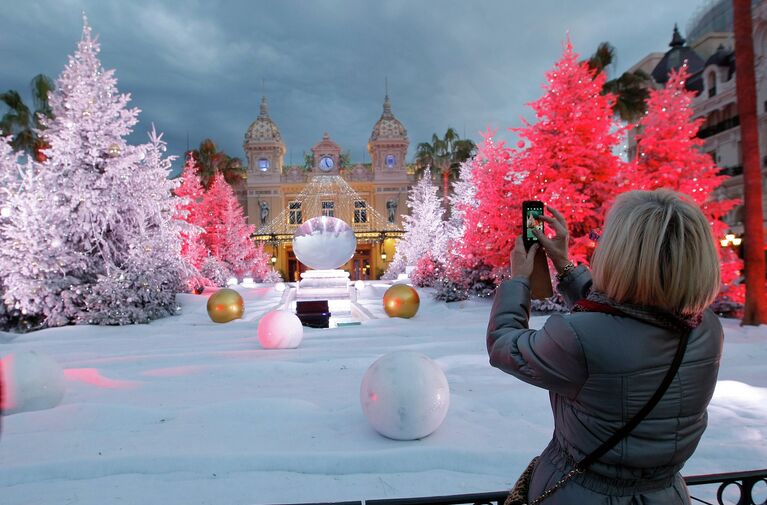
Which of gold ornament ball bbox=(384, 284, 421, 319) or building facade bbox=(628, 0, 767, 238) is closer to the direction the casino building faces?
the gold ornament ball

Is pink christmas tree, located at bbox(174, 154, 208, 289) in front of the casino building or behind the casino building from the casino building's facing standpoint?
in front

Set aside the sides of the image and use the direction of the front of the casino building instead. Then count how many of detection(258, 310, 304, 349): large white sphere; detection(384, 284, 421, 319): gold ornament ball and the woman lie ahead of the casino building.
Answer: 3

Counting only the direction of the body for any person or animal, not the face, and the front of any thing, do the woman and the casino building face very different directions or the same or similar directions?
very different directions

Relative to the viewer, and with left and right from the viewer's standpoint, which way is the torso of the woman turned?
facing away from the viewer and to the left of the viewer

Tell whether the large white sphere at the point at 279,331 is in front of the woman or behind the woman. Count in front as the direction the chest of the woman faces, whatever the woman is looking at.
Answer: in front

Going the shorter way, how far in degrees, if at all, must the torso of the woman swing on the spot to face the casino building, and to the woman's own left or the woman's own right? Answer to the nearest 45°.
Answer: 0° — they already face it

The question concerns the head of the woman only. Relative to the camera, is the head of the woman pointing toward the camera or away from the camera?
away from the camera

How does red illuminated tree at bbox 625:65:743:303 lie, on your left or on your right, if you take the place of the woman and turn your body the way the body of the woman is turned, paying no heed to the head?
on your right
